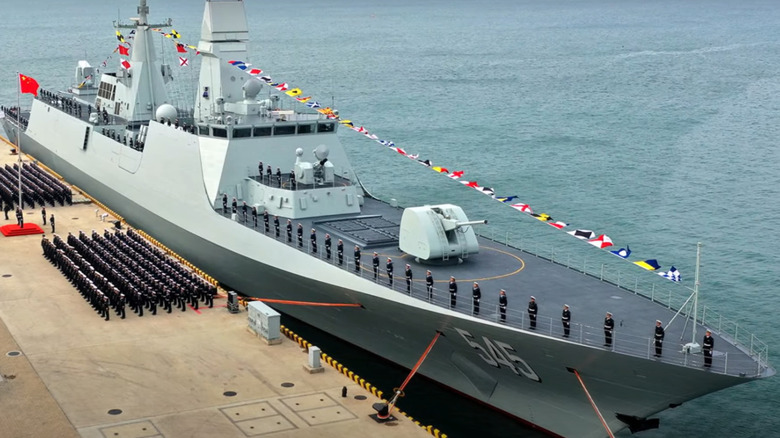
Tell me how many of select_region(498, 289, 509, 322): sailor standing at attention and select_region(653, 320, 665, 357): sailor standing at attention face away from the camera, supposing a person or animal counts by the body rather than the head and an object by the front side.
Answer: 0

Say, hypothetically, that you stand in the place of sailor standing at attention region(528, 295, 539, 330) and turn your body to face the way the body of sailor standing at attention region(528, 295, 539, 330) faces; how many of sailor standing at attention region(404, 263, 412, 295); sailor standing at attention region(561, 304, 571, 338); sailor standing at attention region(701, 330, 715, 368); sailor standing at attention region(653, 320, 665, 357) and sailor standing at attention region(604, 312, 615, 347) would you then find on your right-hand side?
1

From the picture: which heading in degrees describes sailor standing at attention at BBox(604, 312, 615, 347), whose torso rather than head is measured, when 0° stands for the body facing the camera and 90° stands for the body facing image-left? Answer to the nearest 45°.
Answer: approximately 45°

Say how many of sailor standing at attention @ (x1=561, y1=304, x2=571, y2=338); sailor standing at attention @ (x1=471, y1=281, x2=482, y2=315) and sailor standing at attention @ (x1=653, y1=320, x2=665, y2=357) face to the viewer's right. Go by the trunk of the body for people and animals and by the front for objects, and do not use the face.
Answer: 0

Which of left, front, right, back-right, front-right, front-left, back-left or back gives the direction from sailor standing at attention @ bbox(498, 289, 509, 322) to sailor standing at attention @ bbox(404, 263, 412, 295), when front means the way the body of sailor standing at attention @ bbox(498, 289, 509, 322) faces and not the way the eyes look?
right

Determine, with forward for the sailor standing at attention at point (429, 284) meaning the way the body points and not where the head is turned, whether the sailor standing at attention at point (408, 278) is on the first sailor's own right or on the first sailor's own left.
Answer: on the first sailor's own right

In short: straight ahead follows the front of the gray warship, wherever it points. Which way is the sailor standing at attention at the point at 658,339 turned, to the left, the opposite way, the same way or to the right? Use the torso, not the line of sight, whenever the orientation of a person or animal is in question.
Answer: to the right
